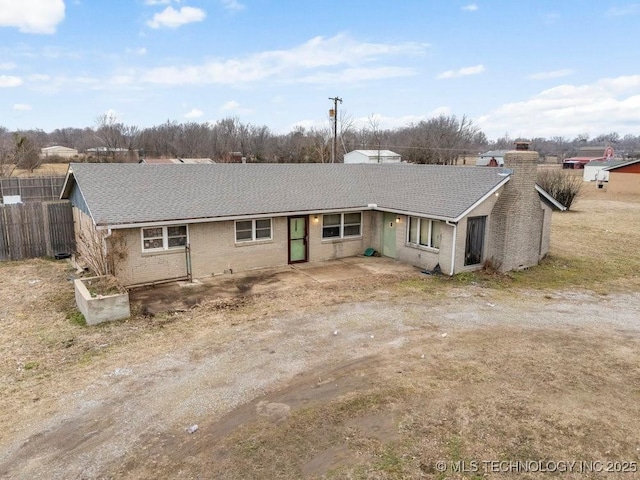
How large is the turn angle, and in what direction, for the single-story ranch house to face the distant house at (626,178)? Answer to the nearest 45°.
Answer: approximately 135° to its left

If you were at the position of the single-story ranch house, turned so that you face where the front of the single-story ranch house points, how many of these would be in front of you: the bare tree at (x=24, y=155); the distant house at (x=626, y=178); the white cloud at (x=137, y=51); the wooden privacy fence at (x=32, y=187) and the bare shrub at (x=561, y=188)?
0

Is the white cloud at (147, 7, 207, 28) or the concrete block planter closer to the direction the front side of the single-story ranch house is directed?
the concrete block planter

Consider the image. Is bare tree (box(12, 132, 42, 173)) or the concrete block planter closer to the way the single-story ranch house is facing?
the concrete block planter

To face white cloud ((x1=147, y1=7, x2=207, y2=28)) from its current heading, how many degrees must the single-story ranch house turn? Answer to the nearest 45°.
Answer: approximately 135° to its right

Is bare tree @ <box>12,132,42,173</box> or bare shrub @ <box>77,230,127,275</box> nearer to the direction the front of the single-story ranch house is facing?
the bare shrub

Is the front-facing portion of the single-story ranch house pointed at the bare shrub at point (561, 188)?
no

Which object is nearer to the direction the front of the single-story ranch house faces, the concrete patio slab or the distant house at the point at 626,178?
the concrete patio slab

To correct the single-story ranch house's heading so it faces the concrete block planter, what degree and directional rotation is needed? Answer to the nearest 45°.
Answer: approximately 45° to its right

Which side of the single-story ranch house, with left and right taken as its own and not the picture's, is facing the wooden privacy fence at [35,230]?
right

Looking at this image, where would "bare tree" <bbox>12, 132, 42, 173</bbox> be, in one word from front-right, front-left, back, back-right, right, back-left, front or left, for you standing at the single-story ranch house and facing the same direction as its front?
back-right

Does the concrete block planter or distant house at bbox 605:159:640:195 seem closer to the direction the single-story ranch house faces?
the concrete block planter

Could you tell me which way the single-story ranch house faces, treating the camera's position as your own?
facing the viewer

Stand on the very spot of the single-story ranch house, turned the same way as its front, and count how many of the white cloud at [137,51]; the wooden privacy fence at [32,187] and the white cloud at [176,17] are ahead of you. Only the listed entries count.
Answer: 0

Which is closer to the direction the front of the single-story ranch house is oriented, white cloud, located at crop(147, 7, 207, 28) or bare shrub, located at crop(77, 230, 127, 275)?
the bare shrub
